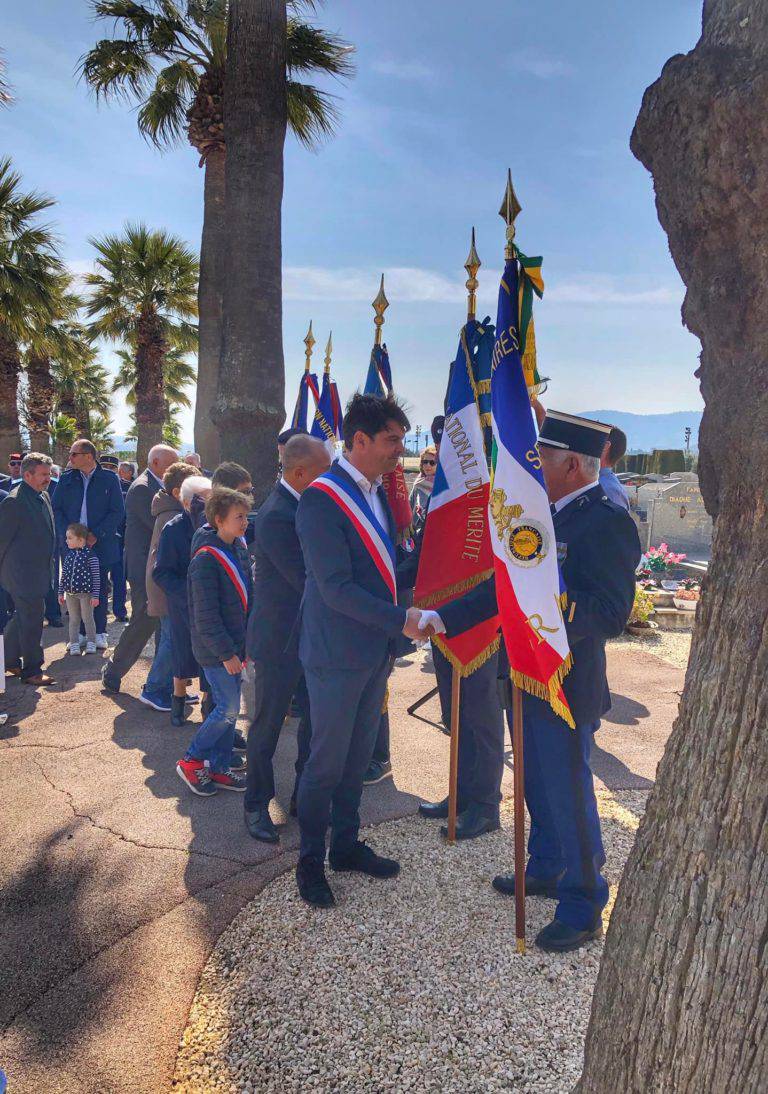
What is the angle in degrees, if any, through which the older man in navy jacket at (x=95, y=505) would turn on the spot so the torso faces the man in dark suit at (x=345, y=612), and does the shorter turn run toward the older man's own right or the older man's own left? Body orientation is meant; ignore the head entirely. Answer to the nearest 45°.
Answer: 0° — they already face them

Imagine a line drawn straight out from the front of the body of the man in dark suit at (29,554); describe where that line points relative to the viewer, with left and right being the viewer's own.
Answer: facing the viewer and to the right of the viewer

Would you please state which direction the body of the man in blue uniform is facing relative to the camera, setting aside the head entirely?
to the viewer's left

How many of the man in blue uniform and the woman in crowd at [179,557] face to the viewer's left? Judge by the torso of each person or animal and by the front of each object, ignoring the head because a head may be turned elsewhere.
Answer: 1

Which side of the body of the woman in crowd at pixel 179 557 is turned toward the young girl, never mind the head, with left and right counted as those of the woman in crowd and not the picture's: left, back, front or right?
left

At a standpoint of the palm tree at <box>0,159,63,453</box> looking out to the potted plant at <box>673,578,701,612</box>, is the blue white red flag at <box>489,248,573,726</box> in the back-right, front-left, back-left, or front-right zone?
front-right

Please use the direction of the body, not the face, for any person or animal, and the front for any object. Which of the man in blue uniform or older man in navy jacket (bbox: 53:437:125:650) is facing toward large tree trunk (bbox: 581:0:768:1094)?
the older man in navy jacket

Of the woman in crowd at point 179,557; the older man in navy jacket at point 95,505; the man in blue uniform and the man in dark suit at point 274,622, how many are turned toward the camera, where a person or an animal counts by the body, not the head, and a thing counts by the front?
1

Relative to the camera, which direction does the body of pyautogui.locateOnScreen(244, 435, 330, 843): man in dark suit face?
to the viewer's right

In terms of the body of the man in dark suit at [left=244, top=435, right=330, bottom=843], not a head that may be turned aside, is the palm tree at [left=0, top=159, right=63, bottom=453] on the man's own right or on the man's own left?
on the man's own left

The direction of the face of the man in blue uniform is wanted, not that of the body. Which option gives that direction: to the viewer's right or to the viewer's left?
to the viewer's left

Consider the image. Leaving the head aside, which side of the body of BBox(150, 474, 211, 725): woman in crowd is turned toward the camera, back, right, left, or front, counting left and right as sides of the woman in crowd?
right

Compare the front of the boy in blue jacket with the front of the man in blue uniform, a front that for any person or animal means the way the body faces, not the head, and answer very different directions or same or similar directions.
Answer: very different directions

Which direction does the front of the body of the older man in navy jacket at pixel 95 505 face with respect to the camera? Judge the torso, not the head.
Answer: toward the camera

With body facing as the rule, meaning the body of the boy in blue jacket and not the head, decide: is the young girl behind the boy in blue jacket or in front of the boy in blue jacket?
behind

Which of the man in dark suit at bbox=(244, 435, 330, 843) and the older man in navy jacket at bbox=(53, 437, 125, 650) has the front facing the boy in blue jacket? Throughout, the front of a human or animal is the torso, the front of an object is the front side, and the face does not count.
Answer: the older man in navy jacket

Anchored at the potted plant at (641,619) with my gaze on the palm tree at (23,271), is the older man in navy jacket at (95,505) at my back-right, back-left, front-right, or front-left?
front-left
